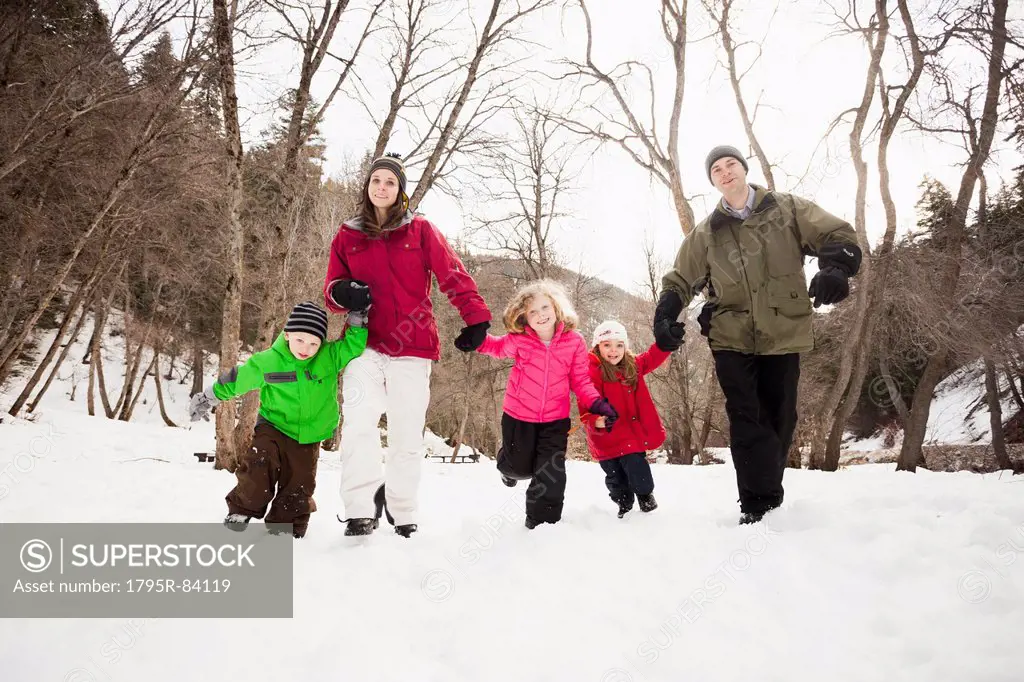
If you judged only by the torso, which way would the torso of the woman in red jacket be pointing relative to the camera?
toward the camera

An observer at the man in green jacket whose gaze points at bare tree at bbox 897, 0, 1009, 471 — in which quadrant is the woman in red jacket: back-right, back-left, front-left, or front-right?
back-left

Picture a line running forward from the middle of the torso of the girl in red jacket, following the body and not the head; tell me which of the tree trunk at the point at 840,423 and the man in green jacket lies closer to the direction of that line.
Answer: the man in green jacket

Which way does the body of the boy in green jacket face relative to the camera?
toward the camera

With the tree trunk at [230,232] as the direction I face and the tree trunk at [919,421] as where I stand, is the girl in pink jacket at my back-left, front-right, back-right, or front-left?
front-left

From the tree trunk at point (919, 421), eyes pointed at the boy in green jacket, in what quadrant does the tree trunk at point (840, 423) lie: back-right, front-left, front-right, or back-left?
front-right

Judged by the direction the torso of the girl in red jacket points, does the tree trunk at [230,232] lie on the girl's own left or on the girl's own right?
on the girl's own right

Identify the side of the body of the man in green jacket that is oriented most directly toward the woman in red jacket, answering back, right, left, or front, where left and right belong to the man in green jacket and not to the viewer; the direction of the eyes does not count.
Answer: right

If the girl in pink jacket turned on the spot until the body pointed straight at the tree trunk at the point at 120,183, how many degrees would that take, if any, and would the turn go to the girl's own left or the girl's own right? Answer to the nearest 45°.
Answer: approximately 135° to the girl's own right

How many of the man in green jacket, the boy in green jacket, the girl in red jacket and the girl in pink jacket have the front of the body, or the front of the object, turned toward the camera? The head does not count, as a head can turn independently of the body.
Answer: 4
